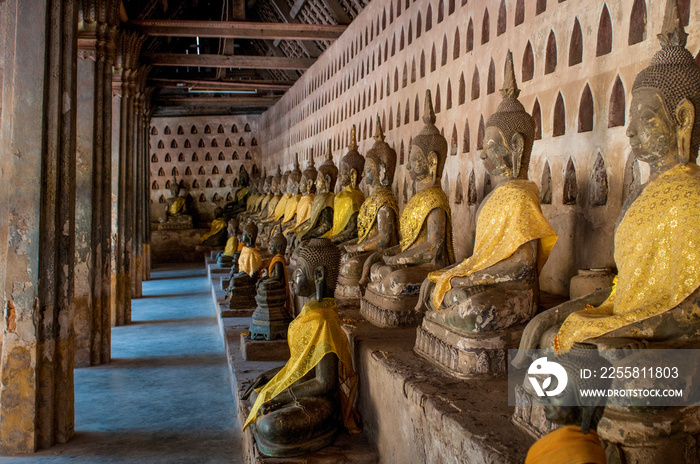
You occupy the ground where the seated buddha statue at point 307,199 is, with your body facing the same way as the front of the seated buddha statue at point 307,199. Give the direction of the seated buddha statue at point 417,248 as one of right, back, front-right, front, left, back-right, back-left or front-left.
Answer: left

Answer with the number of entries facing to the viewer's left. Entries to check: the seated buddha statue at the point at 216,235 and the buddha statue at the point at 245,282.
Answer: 2

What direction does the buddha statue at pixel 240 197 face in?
to the viewer's left

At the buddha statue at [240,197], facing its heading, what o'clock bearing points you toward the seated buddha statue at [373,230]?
The seated buddha statue is roughly at 9 o'clock from the buddha statue.

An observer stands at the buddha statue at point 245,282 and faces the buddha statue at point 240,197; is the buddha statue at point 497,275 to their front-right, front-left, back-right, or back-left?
back-right

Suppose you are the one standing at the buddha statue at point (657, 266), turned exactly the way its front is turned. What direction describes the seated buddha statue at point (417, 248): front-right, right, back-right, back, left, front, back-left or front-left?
front-right

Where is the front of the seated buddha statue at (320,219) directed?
to the viewer's left

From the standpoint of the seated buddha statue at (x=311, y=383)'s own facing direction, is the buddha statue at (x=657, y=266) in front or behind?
behind

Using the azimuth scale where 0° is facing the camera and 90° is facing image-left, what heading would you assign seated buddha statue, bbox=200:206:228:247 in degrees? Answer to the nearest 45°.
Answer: approximately 90°

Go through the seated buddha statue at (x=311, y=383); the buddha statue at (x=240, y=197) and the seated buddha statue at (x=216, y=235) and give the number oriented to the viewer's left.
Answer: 3

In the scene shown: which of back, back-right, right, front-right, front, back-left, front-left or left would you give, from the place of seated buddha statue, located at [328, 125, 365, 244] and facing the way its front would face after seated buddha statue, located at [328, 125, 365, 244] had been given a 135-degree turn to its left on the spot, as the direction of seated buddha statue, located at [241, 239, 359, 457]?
front-right

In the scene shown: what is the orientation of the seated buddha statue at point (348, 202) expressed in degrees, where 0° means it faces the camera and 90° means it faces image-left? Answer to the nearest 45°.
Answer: approximately 90°

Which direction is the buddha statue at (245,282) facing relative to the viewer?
to the viewer's left

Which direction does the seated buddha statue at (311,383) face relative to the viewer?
to the viewer's left

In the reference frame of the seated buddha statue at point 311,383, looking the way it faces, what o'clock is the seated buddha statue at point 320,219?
the seated buddha statue at point 320,219 is roughly at 3 o'clock from the seated buddha statue at point 311,383.
